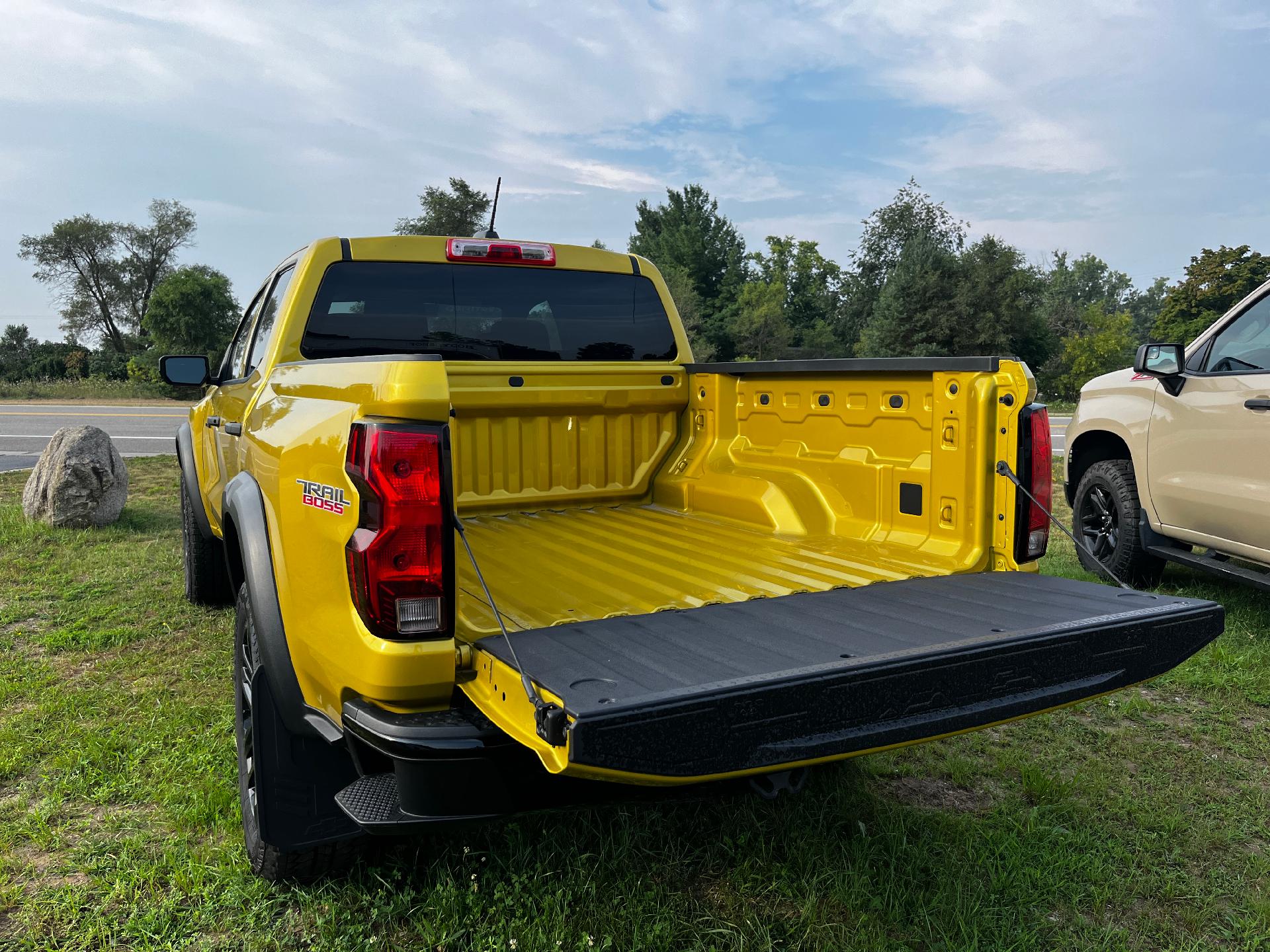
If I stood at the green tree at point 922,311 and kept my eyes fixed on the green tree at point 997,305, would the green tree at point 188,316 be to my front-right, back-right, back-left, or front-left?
back-right

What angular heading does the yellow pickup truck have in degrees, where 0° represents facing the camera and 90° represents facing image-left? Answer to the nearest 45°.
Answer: approximately 135°

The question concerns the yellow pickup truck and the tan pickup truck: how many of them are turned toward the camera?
0

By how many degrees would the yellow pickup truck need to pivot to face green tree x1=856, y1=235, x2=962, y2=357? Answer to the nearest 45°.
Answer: approximately 45° to its right

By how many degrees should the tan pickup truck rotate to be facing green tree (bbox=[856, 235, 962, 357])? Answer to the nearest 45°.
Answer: approximately 45° to its right

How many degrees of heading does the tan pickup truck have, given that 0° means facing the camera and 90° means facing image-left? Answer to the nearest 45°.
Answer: approximately 135°
